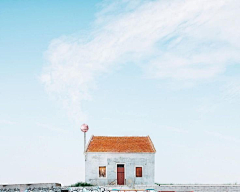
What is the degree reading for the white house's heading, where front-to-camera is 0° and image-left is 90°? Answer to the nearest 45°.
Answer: approximately 0°

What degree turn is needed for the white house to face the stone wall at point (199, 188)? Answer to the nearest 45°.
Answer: approximately 45° to its left
